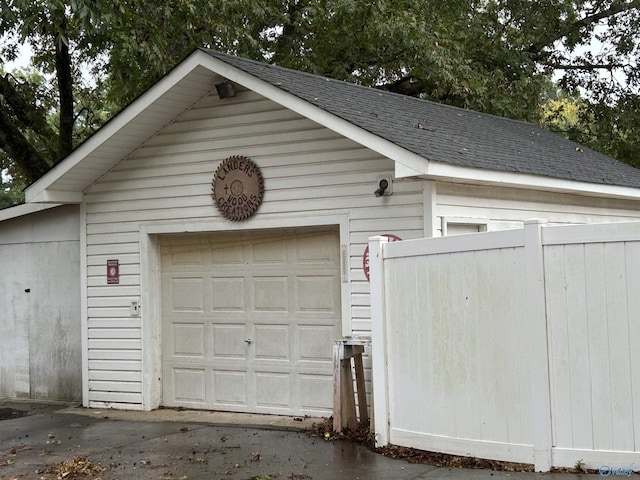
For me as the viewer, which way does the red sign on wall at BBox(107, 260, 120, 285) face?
facing the viewer

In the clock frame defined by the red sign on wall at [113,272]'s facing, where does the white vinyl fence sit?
The white vinyl fence is roughly at 11 o'clock from the red sign on wall.
